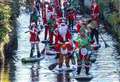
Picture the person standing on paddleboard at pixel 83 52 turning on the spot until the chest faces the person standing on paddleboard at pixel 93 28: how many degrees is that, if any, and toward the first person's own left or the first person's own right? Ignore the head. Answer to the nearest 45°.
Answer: approximately 180°

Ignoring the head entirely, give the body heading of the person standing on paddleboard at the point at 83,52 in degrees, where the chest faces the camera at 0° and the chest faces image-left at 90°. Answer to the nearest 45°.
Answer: approximately 0°
